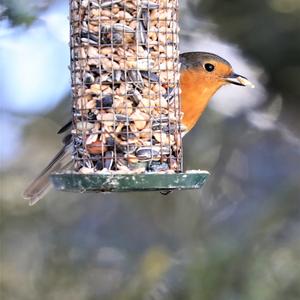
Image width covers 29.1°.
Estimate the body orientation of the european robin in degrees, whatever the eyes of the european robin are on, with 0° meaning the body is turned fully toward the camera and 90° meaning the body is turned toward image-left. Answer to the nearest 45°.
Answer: approximately 270°
